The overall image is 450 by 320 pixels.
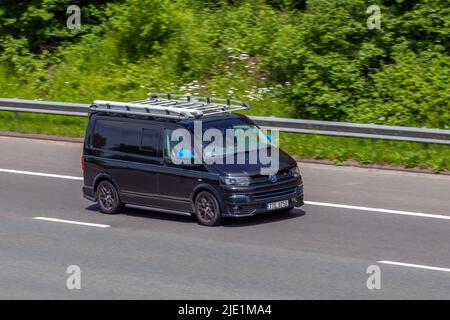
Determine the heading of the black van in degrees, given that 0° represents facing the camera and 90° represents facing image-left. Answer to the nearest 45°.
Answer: approximately 315°
